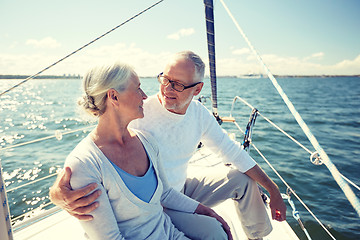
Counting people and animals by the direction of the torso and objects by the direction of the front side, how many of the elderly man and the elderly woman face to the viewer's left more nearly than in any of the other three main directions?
0

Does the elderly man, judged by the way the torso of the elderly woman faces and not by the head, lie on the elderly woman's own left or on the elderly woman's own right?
on the elderly woman's own left

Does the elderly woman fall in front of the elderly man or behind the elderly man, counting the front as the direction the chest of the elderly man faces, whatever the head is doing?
in front

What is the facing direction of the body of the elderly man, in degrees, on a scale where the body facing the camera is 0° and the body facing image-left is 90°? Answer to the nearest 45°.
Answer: approximately 0°

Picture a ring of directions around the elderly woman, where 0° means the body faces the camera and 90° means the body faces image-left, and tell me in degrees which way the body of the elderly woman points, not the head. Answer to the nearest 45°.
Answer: approximately 315°
